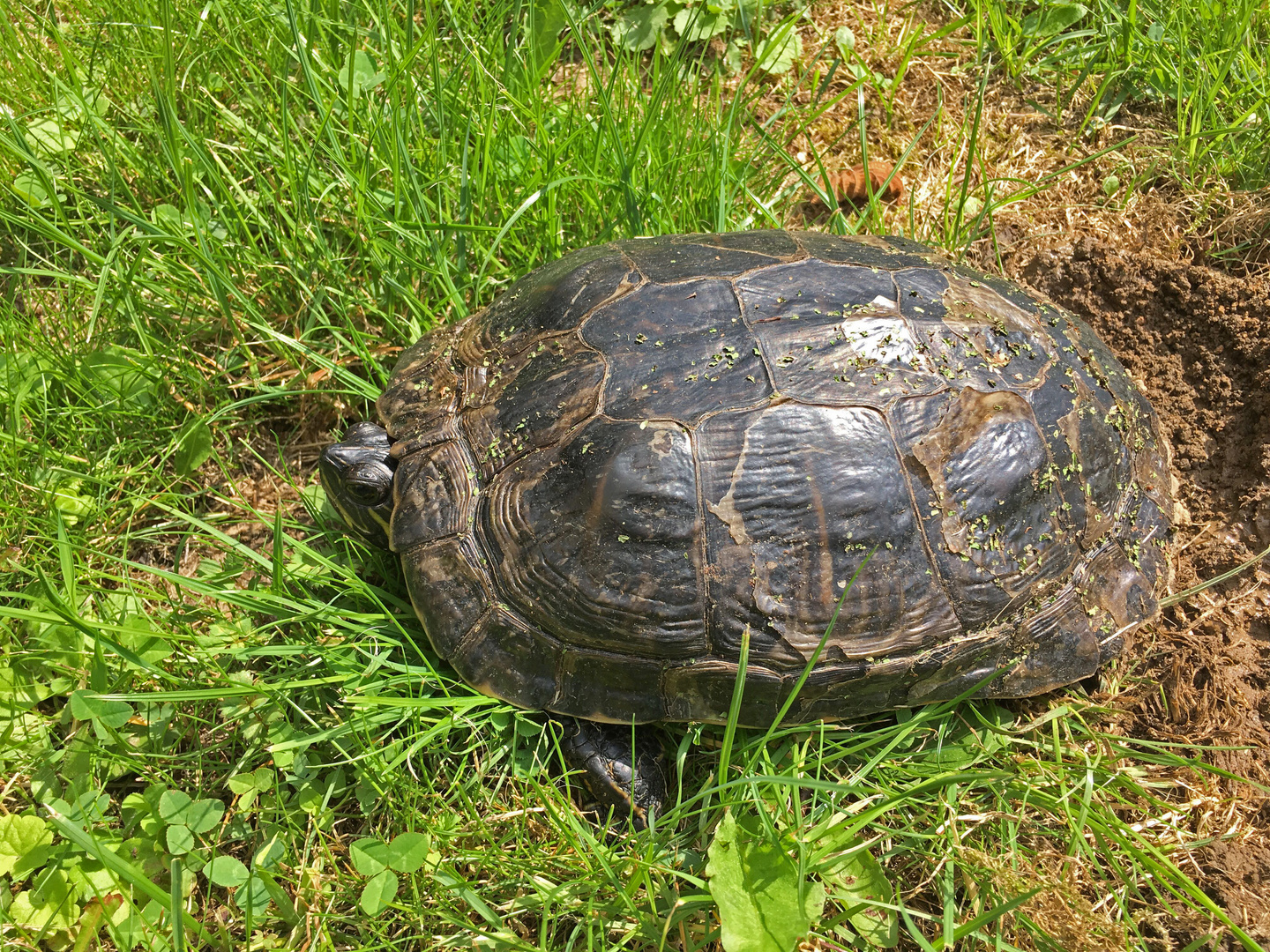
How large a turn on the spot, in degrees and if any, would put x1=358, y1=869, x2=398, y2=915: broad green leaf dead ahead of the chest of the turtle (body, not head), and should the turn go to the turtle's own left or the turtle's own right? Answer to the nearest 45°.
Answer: approximately 45° to the turtle's own left

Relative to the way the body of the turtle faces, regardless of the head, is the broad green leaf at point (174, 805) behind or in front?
in front

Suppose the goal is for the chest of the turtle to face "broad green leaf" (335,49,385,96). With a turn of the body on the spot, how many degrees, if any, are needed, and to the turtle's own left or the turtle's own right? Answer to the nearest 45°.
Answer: approximately 45° to the turtle's own right

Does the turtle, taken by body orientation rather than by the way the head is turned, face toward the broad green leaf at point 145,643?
yes

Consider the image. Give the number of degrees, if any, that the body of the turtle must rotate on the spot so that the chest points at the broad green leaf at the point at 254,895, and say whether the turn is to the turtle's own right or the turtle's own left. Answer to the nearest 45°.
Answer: approximately 45° to the turtle's own left

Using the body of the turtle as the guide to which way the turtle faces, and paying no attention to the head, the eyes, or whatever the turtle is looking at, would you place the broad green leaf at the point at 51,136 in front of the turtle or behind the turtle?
in front

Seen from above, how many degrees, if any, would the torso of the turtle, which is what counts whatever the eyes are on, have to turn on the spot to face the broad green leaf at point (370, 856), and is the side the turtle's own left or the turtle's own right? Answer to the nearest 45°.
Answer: approximately 45° to the turtle's own left

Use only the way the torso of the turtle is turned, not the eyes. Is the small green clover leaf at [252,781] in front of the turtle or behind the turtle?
in front

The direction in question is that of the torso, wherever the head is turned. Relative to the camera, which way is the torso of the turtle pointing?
to the viewer's left

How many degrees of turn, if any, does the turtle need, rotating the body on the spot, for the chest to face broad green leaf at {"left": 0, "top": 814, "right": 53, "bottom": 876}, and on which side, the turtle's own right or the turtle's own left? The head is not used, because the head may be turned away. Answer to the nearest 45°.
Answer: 0° — it already faces it
